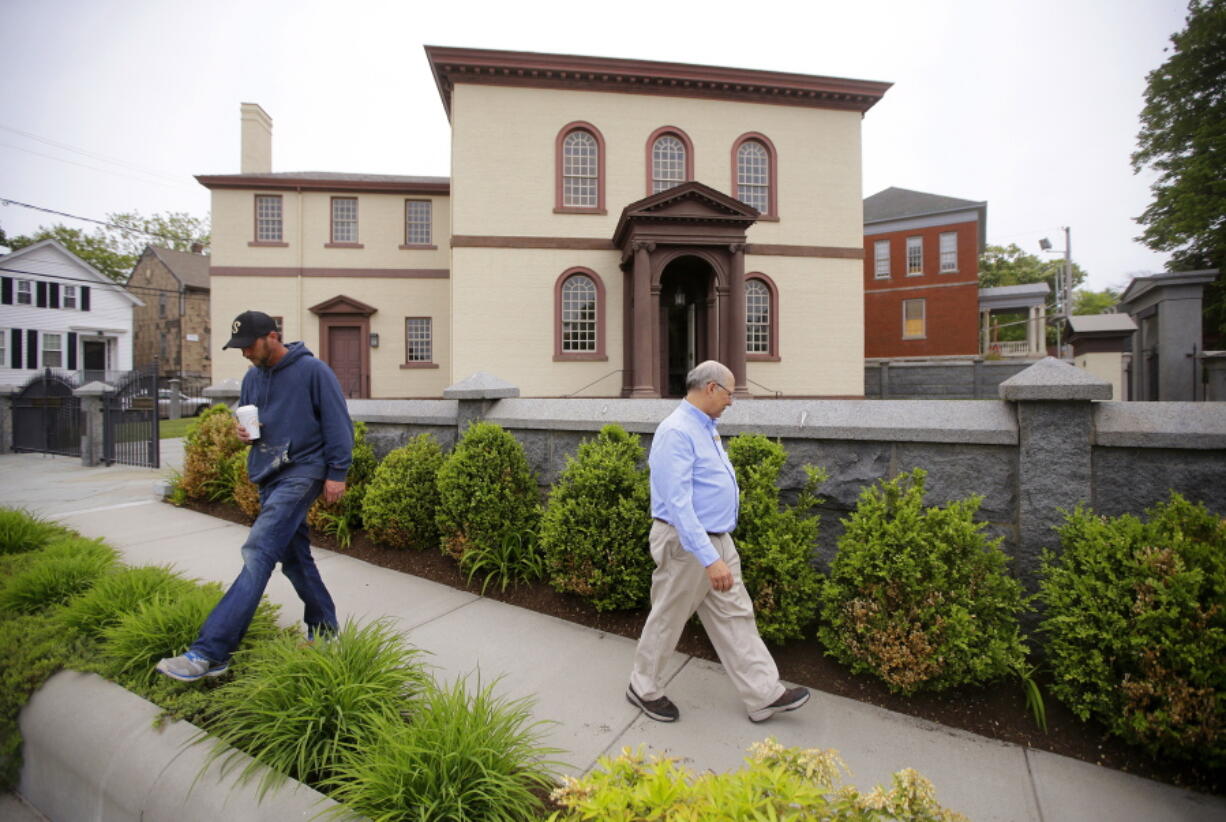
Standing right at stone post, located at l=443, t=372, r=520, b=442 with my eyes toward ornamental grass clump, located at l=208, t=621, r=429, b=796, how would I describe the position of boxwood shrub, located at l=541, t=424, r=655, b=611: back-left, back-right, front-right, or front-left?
front-left

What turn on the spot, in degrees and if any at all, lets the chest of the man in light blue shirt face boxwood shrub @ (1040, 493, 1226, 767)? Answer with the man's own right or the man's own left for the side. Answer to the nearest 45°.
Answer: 0° — they already face it

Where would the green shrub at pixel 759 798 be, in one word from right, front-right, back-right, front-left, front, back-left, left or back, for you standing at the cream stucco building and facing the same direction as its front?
front

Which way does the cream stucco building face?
toward the camera

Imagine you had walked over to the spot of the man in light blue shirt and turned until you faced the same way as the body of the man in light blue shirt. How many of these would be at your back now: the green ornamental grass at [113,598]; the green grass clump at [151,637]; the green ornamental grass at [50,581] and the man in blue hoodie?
4

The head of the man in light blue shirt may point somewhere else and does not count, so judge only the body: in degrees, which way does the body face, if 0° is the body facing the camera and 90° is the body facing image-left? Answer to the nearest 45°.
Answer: approximately 270°

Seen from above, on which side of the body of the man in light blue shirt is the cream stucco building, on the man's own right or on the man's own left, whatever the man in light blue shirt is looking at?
on the man's own left

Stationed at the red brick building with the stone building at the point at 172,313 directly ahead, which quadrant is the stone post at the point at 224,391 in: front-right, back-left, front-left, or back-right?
front-left

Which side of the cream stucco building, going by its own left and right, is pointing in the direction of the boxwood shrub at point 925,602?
front
